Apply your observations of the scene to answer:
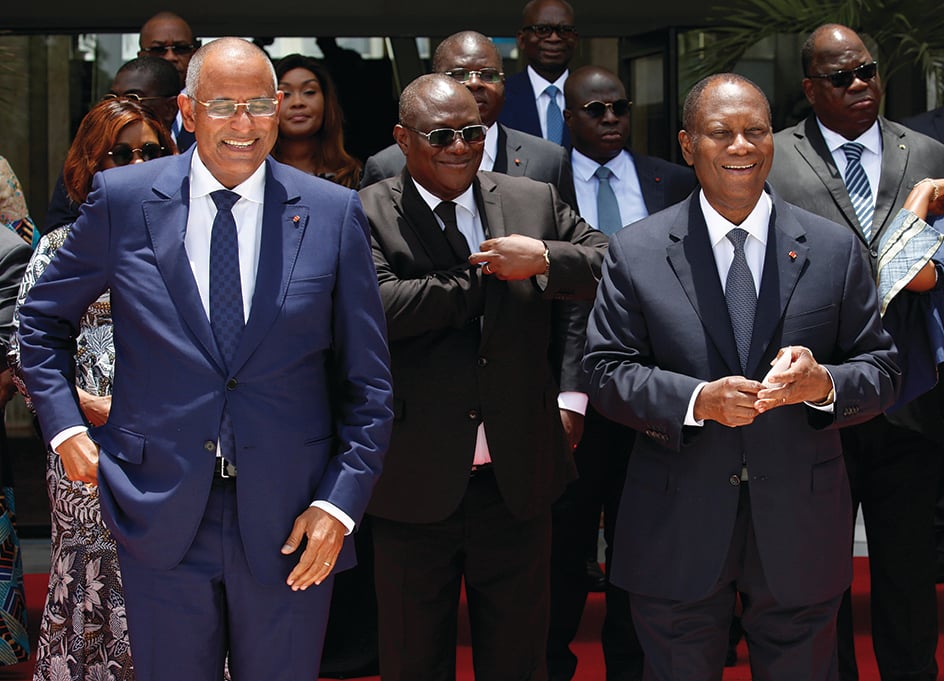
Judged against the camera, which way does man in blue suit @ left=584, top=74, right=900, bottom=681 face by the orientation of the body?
toward the camera

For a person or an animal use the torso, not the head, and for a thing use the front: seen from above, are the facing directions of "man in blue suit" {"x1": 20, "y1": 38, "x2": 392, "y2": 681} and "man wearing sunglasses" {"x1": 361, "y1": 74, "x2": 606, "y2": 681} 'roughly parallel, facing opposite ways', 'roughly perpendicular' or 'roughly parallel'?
roughly parallel

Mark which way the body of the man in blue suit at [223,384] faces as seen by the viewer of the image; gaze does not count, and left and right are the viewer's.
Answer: facing the viewer

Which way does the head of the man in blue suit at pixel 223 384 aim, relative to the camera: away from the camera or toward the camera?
toward the camera

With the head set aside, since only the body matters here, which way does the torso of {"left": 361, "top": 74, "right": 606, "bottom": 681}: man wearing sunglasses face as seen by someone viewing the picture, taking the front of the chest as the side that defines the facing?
toward the camera

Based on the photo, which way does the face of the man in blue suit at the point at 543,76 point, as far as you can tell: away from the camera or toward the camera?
toward the camera

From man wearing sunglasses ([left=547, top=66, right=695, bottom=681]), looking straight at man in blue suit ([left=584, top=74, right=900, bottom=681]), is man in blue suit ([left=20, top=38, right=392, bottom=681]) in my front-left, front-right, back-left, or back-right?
front-right

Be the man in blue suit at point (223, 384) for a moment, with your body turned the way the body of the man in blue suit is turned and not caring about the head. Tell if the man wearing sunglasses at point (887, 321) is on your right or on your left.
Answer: on your left

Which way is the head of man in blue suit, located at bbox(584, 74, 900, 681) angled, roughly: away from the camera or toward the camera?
toward the camera

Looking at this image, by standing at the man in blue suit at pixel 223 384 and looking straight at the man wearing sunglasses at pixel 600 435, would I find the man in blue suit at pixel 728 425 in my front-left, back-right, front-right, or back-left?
front-right

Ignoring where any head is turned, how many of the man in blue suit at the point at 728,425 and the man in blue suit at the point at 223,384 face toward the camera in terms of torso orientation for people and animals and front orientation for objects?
2

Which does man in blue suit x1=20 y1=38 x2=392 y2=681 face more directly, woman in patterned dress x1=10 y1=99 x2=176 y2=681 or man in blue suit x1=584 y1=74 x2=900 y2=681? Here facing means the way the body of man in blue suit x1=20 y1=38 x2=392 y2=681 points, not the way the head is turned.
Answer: the man in blue suit
